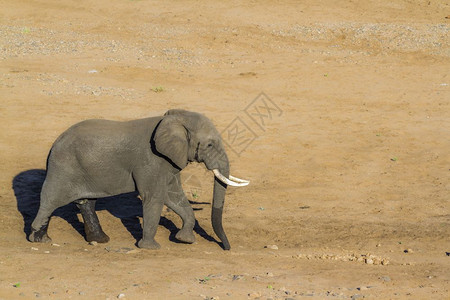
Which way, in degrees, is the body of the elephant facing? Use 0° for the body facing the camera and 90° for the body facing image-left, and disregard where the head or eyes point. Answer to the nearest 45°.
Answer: approximately 270°

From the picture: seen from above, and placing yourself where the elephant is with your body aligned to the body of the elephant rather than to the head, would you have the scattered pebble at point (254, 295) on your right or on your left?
on your right
